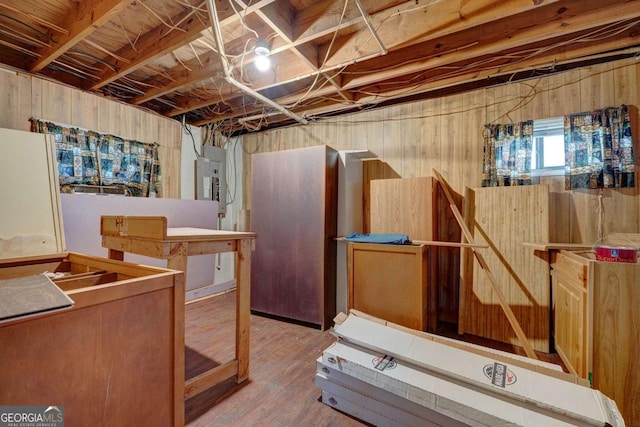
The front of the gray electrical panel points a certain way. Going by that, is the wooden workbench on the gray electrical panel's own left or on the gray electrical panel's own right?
on the gray electrical panel's own right
